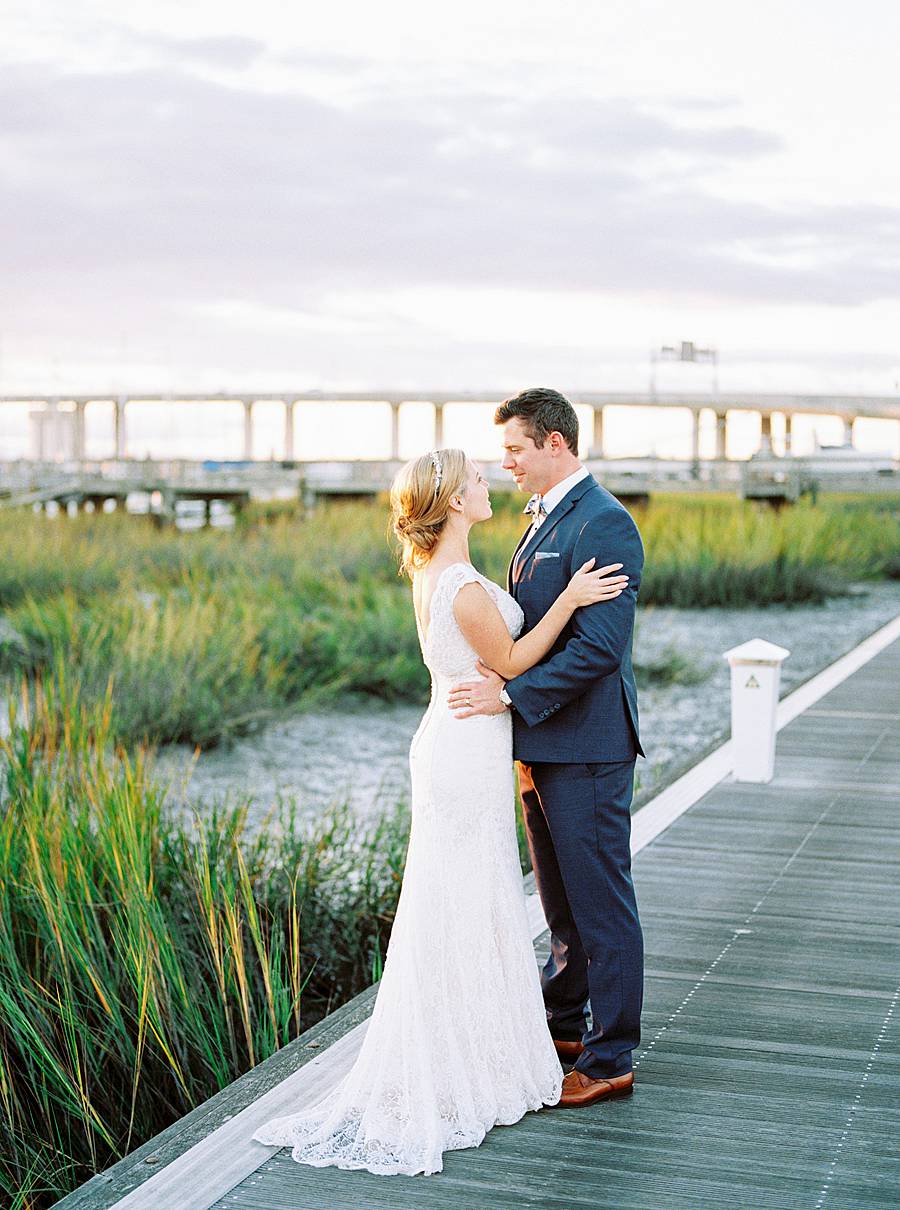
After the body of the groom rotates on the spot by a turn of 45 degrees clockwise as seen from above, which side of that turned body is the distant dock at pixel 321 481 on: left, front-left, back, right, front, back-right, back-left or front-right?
front-right

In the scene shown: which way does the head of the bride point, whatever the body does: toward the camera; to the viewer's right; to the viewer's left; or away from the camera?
to the viewer's right

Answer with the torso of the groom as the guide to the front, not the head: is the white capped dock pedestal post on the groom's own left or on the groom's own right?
on the groom's own right

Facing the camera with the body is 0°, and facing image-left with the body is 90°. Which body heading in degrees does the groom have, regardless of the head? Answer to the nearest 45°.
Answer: approximately 90°

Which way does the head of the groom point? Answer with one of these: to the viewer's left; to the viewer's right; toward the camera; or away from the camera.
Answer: to the viewer's left
